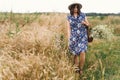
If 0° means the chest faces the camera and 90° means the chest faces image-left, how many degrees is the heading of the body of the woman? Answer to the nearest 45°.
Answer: approximately 0°
